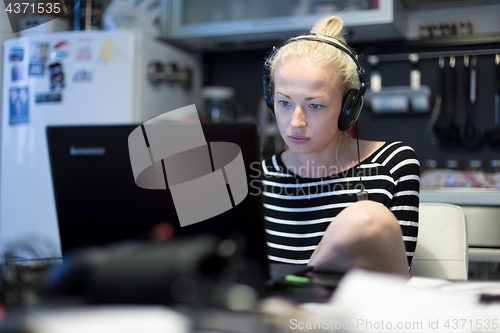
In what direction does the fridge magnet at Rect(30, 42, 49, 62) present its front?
toward the camera

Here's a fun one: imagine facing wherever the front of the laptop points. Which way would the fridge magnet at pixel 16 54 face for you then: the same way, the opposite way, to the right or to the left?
the opposite way

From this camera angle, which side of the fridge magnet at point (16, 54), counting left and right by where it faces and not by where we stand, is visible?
front

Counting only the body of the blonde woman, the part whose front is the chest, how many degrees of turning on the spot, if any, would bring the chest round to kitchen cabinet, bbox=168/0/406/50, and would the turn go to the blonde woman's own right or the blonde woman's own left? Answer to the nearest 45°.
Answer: approximately 135° to the blonde woman's own right

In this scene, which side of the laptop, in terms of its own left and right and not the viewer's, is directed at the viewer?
back

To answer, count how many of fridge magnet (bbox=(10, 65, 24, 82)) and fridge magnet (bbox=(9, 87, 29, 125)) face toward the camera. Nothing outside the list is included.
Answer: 2

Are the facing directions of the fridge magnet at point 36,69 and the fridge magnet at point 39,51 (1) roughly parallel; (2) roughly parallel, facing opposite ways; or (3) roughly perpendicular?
roughly parallel

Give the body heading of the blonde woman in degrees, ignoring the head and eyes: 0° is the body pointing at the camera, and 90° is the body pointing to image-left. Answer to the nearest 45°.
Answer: approximately 45°

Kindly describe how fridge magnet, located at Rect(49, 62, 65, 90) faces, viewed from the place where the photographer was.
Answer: facing the viewer

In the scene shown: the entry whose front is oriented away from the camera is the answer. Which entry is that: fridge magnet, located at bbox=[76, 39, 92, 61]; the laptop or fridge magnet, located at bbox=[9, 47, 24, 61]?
the laptop

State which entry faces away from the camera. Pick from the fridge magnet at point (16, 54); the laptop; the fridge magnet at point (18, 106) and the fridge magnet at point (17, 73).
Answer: the laptop
